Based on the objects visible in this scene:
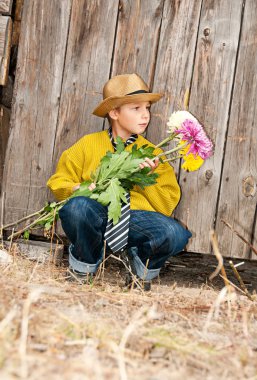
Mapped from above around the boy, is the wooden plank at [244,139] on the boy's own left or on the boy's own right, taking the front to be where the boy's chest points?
on the boy's own left

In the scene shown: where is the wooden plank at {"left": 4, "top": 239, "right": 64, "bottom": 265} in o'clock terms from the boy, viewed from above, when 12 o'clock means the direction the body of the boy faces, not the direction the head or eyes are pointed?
The wooden plank is roughly at 4 o'clock from the boy.

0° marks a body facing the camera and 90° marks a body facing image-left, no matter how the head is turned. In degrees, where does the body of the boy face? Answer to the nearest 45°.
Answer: approximately 0°

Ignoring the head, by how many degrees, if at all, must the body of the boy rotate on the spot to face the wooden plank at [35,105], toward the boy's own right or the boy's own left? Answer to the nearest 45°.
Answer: approximately 135° to the boy's own right
